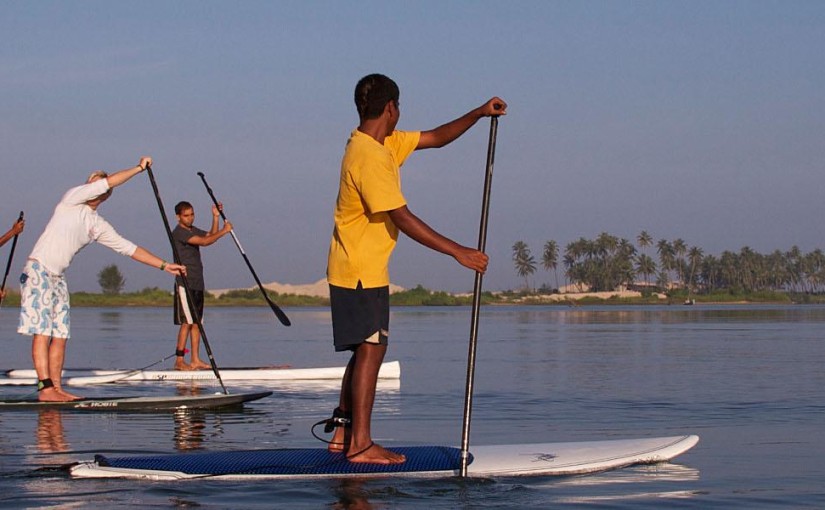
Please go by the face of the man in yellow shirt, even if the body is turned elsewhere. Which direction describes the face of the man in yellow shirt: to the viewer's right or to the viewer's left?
to the viewer's right

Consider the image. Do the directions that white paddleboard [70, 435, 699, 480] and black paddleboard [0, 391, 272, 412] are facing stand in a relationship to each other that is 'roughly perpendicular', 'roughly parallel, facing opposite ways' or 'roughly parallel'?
roughly parallel

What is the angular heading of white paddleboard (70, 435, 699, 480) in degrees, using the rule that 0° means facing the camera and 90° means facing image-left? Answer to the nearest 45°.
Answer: approximately 270°

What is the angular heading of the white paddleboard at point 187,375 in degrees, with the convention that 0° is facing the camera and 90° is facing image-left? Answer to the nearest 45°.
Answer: approximately 270°

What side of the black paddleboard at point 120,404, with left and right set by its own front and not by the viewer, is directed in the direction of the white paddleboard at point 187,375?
left

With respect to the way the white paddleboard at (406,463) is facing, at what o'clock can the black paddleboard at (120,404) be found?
the black paddleboard at (120,404) is roughly at 8 o'clock from the white paddleboard at (406,463).

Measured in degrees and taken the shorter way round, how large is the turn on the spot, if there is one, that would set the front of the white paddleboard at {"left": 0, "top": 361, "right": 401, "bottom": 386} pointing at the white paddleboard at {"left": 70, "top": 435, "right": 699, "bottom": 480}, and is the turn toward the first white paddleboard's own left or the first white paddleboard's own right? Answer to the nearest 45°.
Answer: approximately 90° to the first white paddleboard's own right

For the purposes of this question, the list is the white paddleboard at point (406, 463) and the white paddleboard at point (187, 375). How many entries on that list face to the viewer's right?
2

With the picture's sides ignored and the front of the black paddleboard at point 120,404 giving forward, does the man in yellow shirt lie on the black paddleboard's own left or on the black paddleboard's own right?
on the black paddleboard's own right

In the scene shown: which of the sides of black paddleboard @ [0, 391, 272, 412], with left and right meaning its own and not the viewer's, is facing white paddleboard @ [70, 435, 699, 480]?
right

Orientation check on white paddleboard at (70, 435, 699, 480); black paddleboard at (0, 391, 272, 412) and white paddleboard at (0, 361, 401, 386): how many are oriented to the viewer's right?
3

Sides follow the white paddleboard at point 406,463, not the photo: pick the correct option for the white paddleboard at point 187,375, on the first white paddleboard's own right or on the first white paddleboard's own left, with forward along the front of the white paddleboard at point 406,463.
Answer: on the first white paddleboard's own left

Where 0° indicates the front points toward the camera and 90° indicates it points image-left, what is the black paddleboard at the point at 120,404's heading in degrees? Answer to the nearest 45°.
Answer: approximately 270°

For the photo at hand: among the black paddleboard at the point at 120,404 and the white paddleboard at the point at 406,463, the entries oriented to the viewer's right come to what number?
2

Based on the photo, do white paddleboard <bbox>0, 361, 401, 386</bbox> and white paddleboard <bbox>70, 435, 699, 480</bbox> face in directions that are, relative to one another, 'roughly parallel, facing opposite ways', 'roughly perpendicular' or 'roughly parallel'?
roughly parallel

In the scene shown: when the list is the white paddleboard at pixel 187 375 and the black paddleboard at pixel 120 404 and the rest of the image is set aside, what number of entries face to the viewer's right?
2
